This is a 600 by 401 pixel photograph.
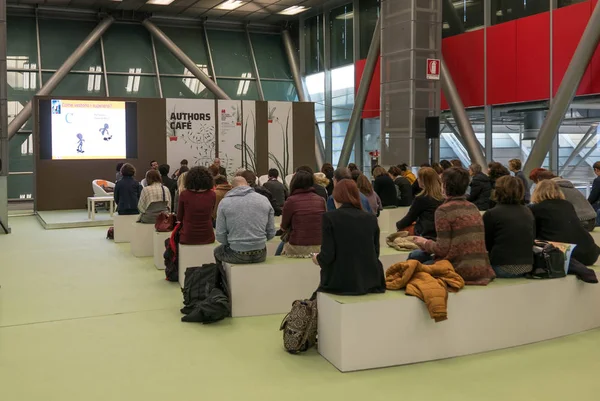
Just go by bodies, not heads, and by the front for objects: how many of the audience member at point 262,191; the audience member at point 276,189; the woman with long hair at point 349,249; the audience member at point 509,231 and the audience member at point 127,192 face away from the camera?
5

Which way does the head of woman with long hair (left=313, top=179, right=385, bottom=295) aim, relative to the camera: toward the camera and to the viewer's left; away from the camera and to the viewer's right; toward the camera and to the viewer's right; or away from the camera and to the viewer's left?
away from the camera and to the viewer's left

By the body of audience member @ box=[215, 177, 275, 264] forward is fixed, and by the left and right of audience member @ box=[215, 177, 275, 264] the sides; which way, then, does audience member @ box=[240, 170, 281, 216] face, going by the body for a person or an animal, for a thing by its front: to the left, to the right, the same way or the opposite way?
the same way

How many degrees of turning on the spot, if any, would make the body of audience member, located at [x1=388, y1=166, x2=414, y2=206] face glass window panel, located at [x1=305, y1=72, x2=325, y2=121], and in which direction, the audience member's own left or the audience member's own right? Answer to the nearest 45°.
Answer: approximately 45° to the audience member's own right

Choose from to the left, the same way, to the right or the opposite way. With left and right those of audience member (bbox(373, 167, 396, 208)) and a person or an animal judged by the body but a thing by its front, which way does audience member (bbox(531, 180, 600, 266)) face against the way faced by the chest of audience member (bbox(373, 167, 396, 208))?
the same way

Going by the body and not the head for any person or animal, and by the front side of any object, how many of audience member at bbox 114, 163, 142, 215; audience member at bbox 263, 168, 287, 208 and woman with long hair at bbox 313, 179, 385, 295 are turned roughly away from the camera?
3

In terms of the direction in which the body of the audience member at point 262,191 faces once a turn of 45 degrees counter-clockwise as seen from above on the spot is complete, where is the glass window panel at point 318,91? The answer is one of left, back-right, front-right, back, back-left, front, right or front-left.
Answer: front-right

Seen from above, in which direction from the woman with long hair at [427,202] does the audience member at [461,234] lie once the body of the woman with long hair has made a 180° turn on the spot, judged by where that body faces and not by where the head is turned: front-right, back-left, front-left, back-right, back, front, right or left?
front-right

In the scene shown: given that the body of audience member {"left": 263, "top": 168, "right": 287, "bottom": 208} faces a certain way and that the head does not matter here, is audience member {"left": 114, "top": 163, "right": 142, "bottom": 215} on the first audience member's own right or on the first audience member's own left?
on the first audience member's own left

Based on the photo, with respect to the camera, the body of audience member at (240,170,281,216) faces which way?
away from the camera

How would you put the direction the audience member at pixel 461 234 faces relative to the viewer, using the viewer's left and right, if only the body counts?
facing away from the viewer and to the left of the viewer

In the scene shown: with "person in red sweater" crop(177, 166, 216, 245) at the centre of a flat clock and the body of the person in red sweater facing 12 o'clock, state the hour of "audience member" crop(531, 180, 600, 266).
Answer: The audience member is roughly at 4 o'clock from the person in red sweater.

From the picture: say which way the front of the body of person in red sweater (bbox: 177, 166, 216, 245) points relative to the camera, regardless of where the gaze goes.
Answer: away from the camera

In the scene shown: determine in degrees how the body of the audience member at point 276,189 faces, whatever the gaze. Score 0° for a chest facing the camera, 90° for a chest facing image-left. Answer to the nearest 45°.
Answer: approximately 180°

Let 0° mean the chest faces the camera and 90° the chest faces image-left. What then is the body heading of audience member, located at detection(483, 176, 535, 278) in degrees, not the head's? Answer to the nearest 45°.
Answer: approximately 180°

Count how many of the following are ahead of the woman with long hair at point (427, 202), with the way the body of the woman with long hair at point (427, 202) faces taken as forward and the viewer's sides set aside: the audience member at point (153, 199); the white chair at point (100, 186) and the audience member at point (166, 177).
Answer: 3

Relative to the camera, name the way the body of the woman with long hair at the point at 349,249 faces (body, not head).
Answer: away from the camera
